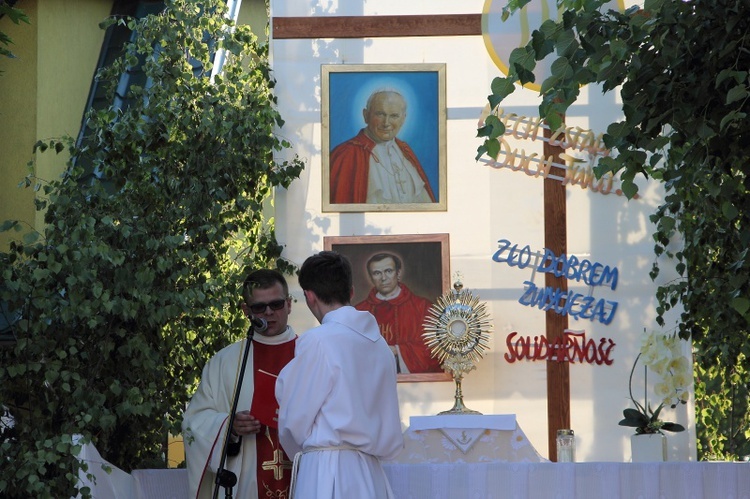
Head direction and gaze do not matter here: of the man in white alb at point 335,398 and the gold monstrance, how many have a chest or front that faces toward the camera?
1

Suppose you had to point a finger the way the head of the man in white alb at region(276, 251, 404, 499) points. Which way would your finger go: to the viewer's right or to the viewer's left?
to the viewer's left

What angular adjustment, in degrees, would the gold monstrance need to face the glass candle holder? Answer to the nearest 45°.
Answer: approximately 45° to its left

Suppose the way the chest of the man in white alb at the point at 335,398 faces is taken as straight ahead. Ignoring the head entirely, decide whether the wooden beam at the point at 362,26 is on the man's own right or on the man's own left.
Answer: on the man's own right

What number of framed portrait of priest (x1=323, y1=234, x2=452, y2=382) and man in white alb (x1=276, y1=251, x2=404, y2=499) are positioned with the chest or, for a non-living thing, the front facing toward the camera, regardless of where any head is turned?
1

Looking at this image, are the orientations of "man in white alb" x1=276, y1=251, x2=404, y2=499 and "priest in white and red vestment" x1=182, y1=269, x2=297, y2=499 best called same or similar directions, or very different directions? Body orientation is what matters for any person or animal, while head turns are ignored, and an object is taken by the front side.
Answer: very different directions

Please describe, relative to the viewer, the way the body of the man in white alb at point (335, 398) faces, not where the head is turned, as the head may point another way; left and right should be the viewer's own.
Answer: facing away from the viewer and to the left of the viewer

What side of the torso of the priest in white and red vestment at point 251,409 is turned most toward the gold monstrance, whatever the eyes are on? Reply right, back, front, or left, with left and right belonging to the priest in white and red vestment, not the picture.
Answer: left

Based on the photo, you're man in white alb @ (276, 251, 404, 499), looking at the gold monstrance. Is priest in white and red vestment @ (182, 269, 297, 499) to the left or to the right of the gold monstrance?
left
